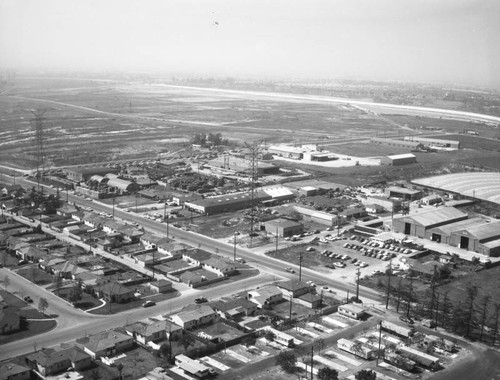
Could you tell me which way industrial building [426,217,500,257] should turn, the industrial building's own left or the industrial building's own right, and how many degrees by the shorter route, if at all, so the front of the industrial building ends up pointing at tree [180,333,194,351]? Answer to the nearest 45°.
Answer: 0° — it already faces it

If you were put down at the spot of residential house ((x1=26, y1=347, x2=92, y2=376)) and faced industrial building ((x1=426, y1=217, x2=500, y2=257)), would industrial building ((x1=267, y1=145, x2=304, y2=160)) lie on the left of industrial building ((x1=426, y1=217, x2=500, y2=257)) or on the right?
left

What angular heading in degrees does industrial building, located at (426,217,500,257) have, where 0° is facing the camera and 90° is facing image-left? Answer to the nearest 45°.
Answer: approximately 45°

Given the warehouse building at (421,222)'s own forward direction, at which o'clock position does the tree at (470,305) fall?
The tree is roughly at 10 o'clock from the warehouse building.

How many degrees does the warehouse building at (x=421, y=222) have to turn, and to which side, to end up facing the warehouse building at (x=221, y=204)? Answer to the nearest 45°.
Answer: approximately 45° to its right

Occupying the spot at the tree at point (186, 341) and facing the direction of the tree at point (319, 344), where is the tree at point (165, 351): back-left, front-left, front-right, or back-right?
back-right
